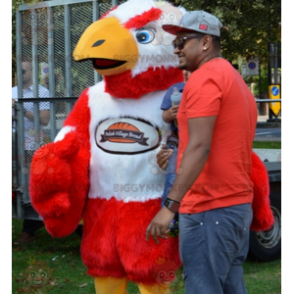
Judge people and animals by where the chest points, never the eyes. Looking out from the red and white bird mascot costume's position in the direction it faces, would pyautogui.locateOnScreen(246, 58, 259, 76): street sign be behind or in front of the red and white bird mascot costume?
behind

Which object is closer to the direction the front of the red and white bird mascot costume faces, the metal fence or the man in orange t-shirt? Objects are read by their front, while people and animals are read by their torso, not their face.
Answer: the man in orange t-shirt

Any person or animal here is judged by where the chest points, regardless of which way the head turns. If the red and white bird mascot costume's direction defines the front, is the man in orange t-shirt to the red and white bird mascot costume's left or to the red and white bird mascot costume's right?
on its left

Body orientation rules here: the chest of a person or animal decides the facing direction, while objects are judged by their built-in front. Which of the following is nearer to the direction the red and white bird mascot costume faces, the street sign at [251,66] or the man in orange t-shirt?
the man in orange t-shirt

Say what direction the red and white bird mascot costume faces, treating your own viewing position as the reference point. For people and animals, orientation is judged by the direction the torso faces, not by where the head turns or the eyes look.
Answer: facing the viewer and to the left of the viewer
